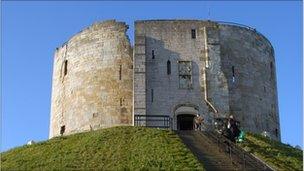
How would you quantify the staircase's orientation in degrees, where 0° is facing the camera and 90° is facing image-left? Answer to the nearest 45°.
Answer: approximately 315°

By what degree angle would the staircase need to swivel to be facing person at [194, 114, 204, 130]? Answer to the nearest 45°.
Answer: approximately 135° to its left
